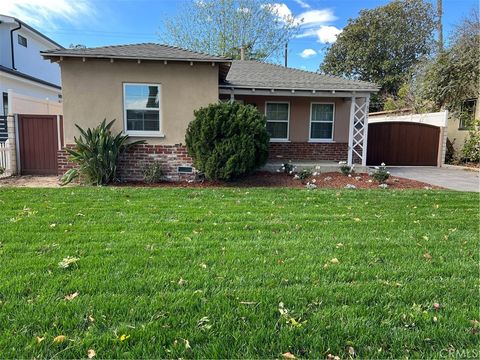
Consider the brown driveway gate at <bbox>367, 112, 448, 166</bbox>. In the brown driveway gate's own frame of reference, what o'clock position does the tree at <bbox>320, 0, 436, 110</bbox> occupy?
The tree is roughly at 6 o'clock from the brown driveway gate.

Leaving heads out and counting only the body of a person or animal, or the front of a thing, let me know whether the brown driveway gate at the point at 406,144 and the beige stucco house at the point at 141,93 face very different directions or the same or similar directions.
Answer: same or similar directions

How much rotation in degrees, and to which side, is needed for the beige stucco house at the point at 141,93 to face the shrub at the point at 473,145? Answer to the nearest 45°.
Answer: approximately 90° to its left

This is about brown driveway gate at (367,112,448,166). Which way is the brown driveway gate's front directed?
toward the camera

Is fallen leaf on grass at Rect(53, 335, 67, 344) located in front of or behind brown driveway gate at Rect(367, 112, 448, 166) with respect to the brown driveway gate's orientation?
in front

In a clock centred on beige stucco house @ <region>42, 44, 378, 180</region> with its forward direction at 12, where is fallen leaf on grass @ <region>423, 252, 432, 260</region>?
The fallen leaf on grass is roughly at 11 o'clock from the beige stucco house.

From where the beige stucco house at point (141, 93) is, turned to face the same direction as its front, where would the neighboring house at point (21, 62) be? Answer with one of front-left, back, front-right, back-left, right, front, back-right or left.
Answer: back-right

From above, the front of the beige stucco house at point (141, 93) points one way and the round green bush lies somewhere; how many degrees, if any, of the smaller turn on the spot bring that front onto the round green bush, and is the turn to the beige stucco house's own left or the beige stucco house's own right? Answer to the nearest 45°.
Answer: approximately 45° to the beige stucco house's own left

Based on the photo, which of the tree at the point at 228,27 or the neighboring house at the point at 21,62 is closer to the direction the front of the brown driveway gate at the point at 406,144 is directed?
the neighboring house

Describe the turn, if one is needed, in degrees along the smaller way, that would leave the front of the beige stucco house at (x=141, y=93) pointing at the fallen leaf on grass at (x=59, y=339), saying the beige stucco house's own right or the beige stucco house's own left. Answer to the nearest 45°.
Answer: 0° — it already faces it

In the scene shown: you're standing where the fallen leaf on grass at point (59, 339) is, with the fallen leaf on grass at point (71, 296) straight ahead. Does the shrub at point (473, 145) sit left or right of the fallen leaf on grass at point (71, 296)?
right

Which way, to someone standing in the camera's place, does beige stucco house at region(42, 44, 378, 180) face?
facing the viewer

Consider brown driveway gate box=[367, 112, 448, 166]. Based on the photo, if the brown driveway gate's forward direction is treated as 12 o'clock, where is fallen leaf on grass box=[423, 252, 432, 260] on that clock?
The fallen leaf on grass is roughly at 12 o'clock from the brown driveway gate.

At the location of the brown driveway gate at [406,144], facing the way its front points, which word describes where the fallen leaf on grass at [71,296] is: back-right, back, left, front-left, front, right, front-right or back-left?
front

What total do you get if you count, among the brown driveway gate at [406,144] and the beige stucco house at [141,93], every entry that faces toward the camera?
2

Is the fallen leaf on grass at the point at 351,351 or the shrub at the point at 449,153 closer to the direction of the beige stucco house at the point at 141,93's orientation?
the fallen leaf on grass

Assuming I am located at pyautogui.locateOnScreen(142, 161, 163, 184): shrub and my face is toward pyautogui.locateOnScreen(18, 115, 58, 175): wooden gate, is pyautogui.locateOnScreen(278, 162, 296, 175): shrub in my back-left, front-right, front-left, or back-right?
back-right
